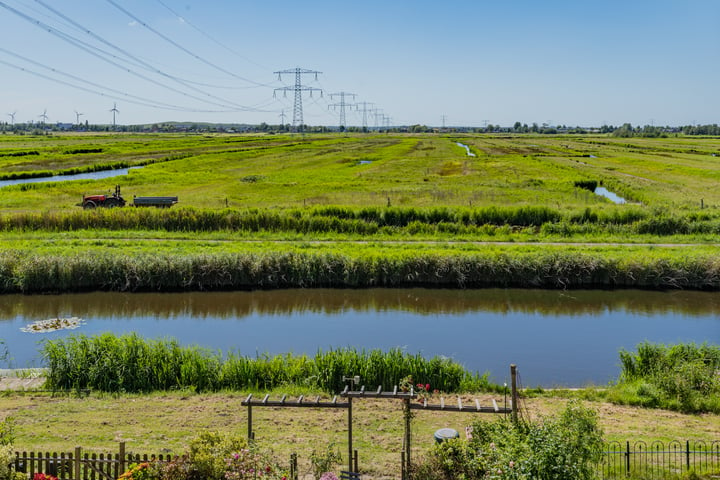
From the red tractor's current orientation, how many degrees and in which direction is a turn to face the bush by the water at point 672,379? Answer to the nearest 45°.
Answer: approximately 90° to its left

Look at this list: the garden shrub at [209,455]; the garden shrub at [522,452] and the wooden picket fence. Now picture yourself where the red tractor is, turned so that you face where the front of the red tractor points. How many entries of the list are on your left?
3

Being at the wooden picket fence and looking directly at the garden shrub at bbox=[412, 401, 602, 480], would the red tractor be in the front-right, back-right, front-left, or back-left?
back-left

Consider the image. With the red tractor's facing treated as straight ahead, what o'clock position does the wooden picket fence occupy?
The wooden picket fence is roughly at 9 o'clock from the red tractor.

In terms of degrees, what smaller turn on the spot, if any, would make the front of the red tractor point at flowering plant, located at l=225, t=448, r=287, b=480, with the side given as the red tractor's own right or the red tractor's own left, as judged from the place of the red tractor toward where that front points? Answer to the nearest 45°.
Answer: approximately 90° to the red tractor's own left

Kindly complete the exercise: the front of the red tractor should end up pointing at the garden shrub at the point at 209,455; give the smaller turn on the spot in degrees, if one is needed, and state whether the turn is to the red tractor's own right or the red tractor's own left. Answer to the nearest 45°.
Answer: approximately 90° to the red tractor's own left

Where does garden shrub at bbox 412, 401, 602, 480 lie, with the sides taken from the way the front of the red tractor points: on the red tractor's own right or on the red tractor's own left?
on the red tractor's own left

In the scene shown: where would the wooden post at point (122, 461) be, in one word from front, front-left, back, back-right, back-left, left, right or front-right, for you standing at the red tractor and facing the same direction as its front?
left

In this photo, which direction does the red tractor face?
to the viewer's left

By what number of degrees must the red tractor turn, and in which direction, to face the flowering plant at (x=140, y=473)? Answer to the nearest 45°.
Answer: approximately 90° to its left

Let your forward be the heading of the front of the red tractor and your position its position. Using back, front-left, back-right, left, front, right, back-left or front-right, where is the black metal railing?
left
